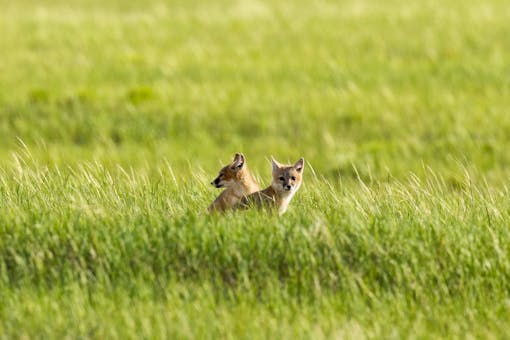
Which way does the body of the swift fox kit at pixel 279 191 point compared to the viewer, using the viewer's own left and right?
facing the viewer and to the right of the viewer

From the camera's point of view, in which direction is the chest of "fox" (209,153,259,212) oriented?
to the viewer's left

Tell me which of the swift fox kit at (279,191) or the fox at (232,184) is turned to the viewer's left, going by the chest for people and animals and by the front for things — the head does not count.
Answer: the fox

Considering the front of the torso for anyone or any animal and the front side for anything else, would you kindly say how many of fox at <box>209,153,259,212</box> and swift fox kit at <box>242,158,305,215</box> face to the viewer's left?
1
